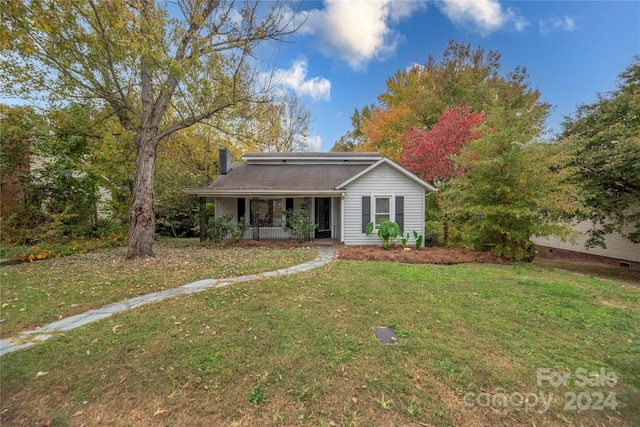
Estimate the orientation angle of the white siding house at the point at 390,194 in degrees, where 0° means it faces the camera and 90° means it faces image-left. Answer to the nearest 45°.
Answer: approximately 0°

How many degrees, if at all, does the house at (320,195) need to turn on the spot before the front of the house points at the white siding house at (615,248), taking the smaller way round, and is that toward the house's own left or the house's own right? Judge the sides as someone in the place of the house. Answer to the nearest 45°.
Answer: approximately 90° to the house's own left

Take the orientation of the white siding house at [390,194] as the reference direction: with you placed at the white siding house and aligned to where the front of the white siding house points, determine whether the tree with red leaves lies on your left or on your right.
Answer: on your left

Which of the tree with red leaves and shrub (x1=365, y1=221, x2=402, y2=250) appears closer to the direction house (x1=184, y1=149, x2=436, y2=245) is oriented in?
the shrub

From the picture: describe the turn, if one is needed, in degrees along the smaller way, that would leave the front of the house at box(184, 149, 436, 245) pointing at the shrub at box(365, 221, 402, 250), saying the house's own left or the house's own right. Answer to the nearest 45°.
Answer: approximately 45° to the house's own left

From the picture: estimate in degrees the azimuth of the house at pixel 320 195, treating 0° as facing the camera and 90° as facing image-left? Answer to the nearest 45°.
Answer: approximately 0°
